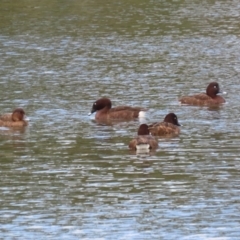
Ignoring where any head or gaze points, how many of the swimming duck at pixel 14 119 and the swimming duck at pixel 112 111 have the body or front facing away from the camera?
0

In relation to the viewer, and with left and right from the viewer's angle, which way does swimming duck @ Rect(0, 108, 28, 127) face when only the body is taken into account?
facing to the right of the viewer

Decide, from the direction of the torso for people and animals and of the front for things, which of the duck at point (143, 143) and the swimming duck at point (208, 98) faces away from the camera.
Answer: the duck

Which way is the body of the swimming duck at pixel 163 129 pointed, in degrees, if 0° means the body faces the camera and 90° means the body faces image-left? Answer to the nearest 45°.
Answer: approximately 270°

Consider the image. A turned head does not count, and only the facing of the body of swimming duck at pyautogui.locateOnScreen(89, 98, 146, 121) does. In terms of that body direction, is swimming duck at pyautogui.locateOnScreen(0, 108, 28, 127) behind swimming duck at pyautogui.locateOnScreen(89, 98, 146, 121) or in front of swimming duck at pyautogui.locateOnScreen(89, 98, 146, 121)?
in front

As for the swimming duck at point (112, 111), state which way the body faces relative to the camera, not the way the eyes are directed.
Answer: to the viewer's left

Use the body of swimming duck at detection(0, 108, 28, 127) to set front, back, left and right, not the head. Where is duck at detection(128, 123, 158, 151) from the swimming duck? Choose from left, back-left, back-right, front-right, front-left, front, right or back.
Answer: front-right

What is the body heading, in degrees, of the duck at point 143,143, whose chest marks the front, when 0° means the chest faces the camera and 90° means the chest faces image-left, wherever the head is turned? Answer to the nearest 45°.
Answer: approximately 180°

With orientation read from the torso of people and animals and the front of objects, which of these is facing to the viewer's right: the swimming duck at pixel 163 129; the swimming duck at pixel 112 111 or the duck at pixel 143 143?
the swimming duck at pixel 163 129

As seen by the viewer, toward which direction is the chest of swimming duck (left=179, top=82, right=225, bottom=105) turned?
to the viewer's right

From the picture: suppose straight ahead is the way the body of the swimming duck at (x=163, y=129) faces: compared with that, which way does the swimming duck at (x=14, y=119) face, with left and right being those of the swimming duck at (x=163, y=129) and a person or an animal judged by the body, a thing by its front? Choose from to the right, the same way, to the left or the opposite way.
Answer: the same way

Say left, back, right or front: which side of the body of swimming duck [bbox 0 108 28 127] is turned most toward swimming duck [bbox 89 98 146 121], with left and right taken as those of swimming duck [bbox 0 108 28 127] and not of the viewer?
front

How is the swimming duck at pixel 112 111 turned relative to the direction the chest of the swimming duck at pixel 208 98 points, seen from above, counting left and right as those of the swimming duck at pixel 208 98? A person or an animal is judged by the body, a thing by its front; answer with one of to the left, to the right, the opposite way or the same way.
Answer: the opposite way
